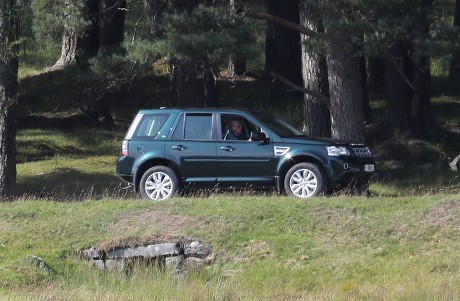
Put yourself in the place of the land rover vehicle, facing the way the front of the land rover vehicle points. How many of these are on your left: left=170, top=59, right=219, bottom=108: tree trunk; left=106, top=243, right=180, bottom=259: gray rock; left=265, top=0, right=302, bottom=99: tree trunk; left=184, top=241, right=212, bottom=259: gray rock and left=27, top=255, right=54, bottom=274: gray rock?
2

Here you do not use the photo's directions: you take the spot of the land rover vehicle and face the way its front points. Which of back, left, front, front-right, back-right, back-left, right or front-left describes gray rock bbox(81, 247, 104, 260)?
back-right

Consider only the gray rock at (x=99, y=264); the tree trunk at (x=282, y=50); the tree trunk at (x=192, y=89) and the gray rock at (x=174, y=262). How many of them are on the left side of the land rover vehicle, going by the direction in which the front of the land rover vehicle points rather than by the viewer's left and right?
2

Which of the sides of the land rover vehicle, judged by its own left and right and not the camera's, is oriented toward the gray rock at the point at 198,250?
right

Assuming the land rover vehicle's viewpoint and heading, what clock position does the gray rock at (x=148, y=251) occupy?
The gray rock is roughly at 4 o'clock from the land rover vehicle.

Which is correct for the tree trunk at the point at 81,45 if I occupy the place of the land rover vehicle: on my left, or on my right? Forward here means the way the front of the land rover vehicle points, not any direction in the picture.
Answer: on my left

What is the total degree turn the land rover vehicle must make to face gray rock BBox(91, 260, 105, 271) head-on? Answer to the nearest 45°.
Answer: approximately 135° to its right

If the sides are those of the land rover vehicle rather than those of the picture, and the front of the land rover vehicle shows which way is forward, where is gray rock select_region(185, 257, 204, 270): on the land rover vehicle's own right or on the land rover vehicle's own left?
on the land rover vehicle's own right

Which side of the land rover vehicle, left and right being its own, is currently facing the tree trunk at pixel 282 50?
left

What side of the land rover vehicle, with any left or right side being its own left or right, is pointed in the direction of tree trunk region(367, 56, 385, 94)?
left

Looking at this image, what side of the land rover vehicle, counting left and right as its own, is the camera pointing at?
right

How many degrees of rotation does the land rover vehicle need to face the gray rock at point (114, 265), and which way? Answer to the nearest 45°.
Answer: approximately 135° to its right
